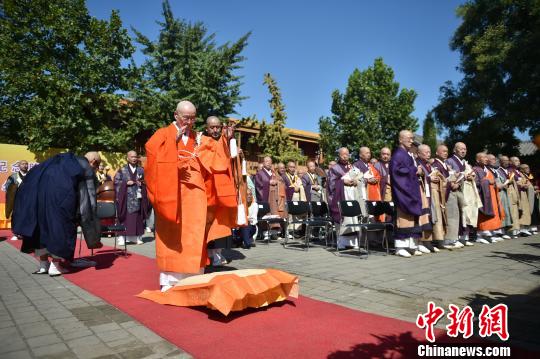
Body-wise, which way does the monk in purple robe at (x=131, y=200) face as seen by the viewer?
toward the camera

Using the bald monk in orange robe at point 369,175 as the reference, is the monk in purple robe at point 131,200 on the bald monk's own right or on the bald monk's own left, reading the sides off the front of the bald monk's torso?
on the bald monk's own right

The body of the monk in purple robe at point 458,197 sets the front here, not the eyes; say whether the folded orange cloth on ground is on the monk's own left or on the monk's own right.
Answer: on the monk's own right

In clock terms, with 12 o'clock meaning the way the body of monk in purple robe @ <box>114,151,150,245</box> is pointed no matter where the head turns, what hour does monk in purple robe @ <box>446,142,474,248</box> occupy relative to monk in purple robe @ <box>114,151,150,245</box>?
monk in purple robe @ <box>446,142,474,248</box> is roughly at 10 o'clock from monk in purple robe @ <box>114,151,150,245</box>.

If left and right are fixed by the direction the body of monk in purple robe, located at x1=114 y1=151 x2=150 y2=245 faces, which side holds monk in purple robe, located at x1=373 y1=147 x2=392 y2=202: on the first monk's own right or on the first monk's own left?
on the first monk's own left

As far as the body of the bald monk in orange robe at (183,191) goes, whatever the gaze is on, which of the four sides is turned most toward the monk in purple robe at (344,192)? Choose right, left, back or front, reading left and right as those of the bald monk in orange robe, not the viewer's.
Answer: left

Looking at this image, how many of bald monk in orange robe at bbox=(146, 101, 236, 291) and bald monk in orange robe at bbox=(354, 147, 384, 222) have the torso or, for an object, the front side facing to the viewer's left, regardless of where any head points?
0

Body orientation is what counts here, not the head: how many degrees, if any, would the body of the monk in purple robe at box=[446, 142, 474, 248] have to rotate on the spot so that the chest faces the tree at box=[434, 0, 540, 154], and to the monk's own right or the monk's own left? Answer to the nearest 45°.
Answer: approximately 135° to the monk's own left
